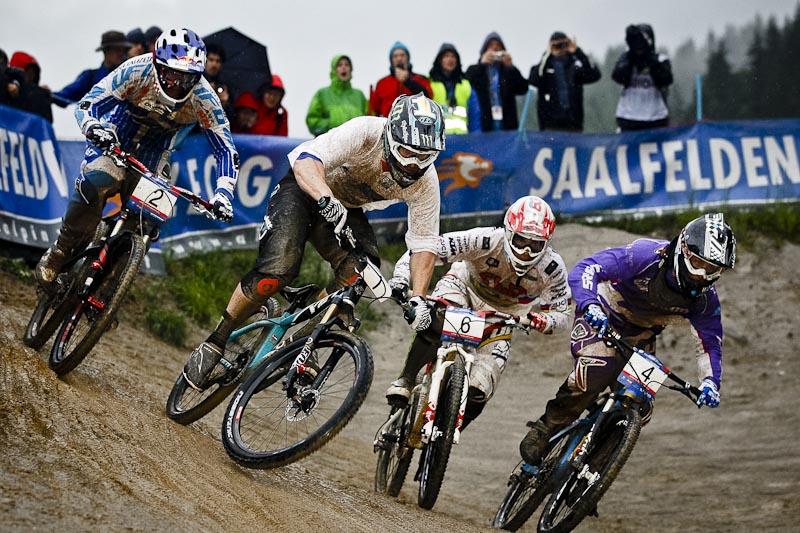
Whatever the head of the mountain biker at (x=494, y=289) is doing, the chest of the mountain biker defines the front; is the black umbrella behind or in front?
behind

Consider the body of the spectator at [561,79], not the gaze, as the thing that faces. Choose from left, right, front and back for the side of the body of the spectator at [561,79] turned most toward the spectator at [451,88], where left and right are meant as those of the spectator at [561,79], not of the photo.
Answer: right

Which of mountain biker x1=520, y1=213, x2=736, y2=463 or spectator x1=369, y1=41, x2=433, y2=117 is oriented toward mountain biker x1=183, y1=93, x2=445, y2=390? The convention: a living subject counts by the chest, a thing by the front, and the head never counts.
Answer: the spectator

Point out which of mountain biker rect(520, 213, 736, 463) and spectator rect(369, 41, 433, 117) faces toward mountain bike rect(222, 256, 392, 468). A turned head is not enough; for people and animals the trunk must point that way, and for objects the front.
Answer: the spectator

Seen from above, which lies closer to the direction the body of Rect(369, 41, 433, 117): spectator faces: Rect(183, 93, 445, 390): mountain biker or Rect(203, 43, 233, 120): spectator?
the mountain biker
